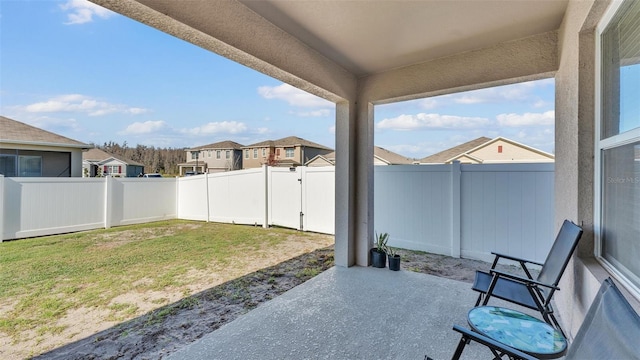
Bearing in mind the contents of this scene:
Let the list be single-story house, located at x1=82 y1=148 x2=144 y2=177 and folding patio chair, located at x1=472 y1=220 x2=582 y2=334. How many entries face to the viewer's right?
0

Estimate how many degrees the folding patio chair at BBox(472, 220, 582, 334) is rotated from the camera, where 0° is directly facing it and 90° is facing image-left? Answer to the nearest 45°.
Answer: approximately 90°

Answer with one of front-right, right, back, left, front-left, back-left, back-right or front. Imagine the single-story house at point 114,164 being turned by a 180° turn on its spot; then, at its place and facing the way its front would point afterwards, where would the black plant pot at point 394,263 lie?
back-right

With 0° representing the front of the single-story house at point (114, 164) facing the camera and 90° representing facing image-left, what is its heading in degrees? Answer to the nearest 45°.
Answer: approximately 45°

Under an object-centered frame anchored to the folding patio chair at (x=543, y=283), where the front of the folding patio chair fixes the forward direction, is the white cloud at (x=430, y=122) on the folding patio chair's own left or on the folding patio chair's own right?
on the folding patio chair's own right
